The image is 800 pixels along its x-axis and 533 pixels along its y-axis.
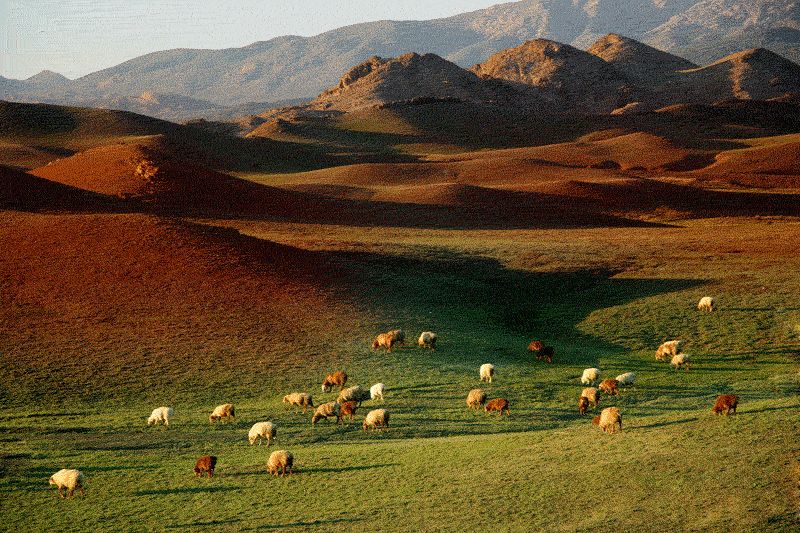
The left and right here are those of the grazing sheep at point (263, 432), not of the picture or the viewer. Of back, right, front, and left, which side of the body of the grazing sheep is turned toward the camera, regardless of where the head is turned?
left

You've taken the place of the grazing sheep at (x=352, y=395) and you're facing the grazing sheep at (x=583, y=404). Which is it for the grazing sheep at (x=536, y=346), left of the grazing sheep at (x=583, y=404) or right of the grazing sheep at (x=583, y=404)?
left

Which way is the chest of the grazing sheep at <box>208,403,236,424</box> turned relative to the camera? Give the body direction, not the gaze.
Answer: to the viewer's left

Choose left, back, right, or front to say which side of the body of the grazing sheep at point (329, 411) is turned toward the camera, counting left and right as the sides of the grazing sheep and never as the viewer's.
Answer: left

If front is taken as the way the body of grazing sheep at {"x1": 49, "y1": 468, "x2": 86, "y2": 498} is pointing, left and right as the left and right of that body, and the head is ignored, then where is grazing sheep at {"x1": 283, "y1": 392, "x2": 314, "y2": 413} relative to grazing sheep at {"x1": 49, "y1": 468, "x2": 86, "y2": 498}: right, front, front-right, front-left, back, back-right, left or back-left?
back-right

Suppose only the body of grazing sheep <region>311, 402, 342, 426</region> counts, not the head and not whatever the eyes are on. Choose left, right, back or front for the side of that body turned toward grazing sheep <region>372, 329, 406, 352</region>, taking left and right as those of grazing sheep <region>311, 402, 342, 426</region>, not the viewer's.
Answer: right

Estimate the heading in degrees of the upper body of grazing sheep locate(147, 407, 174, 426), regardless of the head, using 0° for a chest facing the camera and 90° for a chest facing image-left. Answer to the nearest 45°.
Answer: approximately 90°

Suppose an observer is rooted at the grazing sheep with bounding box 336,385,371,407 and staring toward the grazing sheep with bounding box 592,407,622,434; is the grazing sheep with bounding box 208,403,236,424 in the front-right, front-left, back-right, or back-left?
back-right
